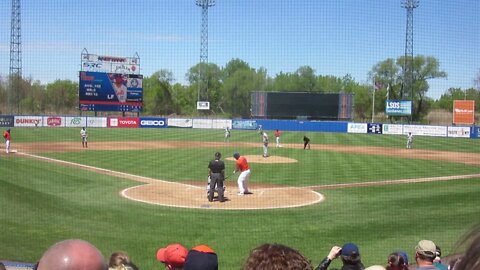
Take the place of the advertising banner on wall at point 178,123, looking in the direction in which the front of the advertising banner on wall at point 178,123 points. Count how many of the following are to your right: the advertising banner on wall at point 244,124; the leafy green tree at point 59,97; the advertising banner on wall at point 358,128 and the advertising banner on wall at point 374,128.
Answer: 1

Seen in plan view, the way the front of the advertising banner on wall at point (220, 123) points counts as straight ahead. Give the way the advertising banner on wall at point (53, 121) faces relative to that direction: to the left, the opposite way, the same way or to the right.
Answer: the same way

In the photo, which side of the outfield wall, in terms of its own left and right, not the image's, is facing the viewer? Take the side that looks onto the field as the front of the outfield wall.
front

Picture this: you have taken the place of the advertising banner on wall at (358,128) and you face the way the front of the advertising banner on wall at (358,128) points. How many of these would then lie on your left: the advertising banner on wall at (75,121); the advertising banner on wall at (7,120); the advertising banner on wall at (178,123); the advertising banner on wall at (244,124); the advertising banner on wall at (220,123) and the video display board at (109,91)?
0

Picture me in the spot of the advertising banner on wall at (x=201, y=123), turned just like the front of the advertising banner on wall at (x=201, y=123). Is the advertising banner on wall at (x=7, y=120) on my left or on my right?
on my right

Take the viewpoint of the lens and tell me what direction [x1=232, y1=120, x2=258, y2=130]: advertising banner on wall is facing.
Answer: facing the viewer

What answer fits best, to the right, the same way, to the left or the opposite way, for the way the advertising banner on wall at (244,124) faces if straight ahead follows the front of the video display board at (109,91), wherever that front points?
the same way

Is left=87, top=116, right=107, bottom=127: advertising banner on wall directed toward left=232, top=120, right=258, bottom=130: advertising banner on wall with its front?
no

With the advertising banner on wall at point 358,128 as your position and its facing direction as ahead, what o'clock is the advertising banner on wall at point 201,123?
the advertising banner on wall at point 201,123 is roughly at 3 o'clock from the advertising banner on wall at point 358,128.

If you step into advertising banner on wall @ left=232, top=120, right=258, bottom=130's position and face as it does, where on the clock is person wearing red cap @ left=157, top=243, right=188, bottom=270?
The person wearing red cap is roughly at 12 o'clock from the advertising banner on wall.

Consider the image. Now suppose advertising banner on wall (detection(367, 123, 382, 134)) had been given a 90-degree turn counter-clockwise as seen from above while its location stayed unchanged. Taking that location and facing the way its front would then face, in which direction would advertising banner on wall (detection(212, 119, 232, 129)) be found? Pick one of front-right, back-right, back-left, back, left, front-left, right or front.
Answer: back

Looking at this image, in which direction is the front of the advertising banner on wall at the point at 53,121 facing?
toward the camera

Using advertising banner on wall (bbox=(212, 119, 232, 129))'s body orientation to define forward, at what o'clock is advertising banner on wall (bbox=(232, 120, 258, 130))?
advertising banner on wall (bbox=(232, 120, 258, 130)) is roughly at 9 o'clock from advertising banner on wall (bbox=(212, 119, 232, 129)).

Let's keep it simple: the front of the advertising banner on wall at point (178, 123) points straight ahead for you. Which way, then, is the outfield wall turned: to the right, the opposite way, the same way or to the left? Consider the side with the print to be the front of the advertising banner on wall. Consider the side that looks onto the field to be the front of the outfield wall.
the same way

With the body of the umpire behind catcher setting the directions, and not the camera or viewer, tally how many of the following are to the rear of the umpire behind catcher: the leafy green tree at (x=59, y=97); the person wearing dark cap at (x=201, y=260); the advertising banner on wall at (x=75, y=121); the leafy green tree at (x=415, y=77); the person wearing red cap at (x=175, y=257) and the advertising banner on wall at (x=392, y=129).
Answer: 2

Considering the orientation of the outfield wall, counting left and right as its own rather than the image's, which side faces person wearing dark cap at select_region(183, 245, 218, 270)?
front

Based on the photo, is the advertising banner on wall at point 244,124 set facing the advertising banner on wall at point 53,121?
no

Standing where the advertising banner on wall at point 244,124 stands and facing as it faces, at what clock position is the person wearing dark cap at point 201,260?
The person wearing dark cap is roughly at 12 o'clock from the advertising banner on wall.

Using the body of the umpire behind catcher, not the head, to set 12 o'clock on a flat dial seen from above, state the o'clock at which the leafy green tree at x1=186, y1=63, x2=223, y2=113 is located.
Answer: The leafy green tree is roughly at 12 o'clock from the umpire behind catcher.

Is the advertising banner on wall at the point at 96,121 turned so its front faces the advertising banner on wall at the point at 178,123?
no

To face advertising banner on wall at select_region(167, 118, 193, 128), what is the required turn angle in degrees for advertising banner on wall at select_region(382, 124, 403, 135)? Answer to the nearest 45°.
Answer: approximately 90° to its right

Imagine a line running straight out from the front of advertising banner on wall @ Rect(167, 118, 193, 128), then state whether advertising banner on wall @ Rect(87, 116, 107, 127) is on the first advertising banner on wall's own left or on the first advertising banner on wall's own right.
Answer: on the first advertising banner on wall's own right

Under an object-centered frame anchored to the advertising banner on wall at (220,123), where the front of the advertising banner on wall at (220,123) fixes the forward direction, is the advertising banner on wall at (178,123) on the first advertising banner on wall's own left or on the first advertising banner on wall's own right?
on the first advertising banner on wall's own right

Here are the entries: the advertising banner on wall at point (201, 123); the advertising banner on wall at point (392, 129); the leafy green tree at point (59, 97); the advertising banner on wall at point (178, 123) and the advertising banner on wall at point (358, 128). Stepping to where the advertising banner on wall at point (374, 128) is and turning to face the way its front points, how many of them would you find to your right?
4
